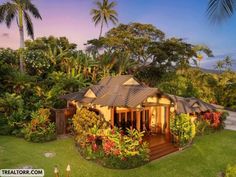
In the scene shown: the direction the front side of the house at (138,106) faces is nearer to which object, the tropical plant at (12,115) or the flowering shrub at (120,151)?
the flowering shrub

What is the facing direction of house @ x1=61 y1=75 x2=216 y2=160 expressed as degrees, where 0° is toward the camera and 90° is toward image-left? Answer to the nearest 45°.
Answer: approximately 315°

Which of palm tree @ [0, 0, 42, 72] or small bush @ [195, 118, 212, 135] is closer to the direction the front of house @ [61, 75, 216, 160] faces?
the small bush

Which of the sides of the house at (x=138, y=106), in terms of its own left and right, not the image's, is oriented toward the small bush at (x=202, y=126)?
left

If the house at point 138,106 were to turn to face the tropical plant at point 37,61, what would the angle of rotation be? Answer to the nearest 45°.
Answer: approximately 180°

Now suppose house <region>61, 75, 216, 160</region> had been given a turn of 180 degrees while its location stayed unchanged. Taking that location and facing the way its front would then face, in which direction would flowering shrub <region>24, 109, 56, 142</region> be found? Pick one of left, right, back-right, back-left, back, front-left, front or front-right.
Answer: front-left

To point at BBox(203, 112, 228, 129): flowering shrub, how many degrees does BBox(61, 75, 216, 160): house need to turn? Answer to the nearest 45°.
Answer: approximately 90° to its left

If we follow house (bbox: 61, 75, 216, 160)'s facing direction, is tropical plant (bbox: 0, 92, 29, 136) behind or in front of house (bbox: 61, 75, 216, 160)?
behind

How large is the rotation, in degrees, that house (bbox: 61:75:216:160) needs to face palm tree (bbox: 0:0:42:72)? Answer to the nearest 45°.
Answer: approximately 180°

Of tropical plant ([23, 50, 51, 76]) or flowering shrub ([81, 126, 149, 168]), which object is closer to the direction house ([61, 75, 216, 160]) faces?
the flowering shrub

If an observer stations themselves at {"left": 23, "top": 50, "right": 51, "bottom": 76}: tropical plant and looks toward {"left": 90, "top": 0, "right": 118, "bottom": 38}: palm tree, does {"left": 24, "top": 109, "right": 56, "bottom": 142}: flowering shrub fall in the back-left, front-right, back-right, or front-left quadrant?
back-right
